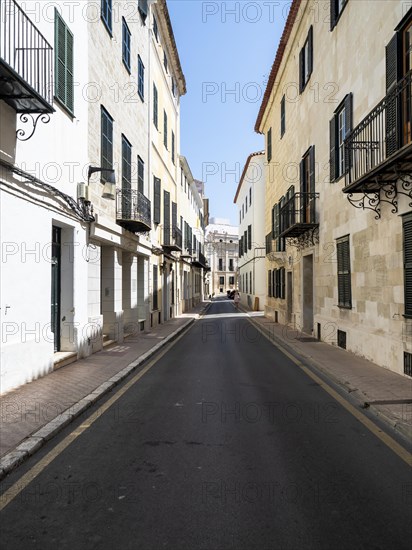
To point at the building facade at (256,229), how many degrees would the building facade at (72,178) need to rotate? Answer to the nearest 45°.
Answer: approximately 45° to its left

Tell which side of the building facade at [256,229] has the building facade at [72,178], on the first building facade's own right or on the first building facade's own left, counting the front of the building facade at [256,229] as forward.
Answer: on the first building facade's own left

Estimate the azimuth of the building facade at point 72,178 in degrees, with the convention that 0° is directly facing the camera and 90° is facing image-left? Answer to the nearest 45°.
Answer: approximately 270°

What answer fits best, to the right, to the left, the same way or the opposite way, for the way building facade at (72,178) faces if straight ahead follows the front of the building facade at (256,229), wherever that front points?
the opposite way

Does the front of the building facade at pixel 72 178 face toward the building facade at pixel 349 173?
yes

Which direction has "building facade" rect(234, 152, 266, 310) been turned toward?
to the viewer's left

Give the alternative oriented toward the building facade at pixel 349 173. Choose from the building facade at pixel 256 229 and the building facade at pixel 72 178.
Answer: the building facade at pixel 72 178

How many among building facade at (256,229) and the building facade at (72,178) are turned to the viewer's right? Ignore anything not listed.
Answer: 1

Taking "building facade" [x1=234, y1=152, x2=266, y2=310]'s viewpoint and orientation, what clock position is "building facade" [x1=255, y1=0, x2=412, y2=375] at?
"building facade" [x1=255, y1=0, x2=412, y2=375] is roughly at 9 o'clock from "building facade" [x1=234, y1=152, x2=266, y2=310].
